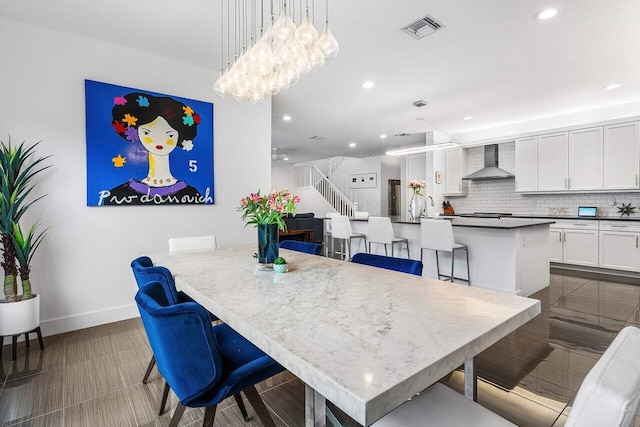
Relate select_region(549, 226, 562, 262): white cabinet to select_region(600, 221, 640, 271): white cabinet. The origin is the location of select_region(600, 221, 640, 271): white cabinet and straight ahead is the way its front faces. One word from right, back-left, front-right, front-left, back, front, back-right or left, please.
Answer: right

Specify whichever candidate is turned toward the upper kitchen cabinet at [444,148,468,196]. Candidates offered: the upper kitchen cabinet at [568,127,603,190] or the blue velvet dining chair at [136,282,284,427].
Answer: the blue velvet dining chair

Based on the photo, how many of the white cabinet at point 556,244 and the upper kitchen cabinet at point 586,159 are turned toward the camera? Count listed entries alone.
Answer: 2

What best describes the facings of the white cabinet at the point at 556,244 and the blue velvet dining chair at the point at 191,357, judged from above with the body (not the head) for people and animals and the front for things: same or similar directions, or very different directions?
very different directions

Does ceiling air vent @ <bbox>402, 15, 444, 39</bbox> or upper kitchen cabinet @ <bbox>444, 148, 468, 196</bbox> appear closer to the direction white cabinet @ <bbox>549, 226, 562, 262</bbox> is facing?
the ceiling air vent

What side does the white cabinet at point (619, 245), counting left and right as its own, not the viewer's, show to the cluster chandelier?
front

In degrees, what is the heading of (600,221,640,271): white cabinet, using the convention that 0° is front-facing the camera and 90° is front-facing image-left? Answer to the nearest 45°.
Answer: approximately 0°

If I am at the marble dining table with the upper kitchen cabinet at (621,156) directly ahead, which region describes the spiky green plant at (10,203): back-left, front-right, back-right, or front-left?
back-left

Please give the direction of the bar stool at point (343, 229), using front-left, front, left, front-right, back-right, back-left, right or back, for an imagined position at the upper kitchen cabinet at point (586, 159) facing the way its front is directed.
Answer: front-right

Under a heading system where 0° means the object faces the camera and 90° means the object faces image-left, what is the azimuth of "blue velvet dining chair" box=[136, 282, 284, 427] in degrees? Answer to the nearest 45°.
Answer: approximately 225°

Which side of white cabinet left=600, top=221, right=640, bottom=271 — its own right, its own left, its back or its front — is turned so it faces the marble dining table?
front

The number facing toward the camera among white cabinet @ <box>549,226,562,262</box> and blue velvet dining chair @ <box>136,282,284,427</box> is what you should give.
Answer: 1

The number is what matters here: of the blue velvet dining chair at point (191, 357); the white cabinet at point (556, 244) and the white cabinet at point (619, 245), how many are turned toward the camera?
2
